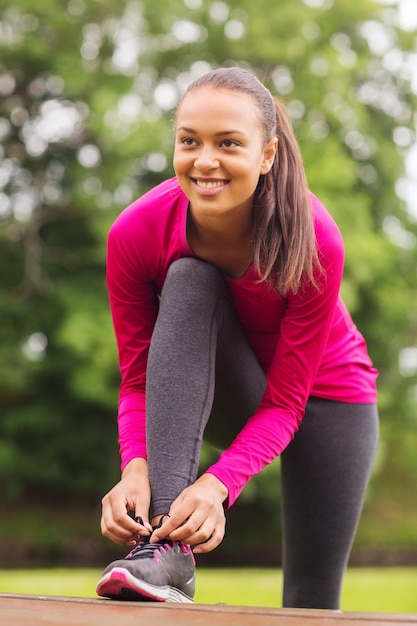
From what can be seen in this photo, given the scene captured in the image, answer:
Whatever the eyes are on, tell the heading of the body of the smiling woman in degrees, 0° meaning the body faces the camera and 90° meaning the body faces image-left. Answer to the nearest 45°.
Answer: approximately 45°

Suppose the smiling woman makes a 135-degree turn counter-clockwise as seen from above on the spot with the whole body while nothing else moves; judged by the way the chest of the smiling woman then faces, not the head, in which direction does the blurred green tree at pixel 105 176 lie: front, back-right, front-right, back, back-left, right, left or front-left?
left
